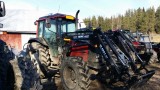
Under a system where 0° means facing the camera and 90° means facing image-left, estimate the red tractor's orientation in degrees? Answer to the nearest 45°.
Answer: approximately 315°

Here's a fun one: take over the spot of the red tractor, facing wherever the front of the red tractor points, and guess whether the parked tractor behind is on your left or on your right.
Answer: on your left

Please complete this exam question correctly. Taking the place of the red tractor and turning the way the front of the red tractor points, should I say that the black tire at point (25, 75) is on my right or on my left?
on my right
